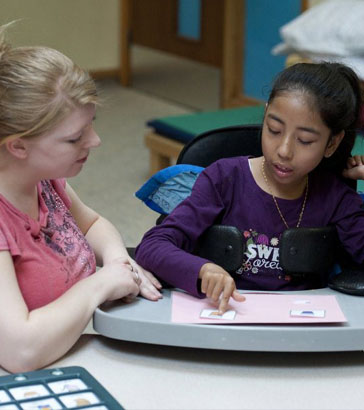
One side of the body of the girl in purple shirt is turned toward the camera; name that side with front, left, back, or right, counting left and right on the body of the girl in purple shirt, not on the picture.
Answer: front

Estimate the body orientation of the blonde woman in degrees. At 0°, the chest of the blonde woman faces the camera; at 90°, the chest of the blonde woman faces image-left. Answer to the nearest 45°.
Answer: approximately 315°

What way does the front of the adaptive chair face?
toward the camera

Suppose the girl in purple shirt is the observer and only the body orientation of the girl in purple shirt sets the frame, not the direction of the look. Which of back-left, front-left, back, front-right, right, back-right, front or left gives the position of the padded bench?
back

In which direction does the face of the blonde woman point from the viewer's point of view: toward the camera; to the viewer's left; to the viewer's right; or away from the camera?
to the viewer's right

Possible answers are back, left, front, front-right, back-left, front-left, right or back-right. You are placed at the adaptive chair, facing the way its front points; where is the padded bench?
back
